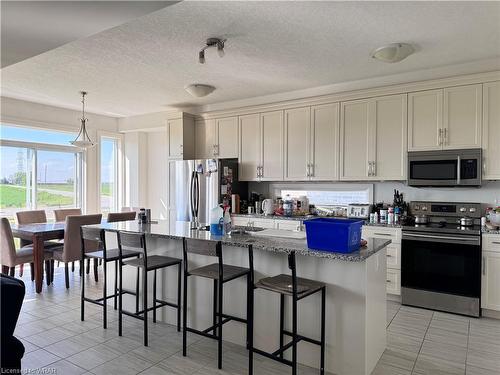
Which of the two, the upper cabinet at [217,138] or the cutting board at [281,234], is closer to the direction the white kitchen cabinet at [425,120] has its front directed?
the cutting board

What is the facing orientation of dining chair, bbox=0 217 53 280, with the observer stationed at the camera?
facing to the right of the viewer

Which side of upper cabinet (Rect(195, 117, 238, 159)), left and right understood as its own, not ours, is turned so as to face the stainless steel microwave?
left

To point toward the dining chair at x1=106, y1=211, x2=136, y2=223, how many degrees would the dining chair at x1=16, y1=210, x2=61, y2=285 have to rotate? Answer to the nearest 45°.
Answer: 0° — it already faces it

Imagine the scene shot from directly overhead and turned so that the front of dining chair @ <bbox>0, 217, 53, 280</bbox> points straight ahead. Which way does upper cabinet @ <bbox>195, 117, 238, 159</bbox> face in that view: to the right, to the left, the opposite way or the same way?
the opposite way

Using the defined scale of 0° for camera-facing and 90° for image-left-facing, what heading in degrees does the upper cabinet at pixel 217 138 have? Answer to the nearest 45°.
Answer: approximately 45°

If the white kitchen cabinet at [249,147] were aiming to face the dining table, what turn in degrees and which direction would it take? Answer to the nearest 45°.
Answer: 0° — it already faces it

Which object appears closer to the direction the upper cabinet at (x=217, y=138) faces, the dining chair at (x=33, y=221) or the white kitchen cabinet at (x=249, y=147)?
the dining chair

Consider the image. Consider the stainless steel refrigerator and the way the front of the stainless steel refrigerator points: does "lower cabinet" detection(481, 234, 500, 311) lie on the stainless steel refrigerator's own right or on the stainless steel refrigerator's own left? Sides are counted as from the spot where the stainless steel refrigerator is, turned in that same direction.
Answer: on the stainless steel refrigerator's own left
